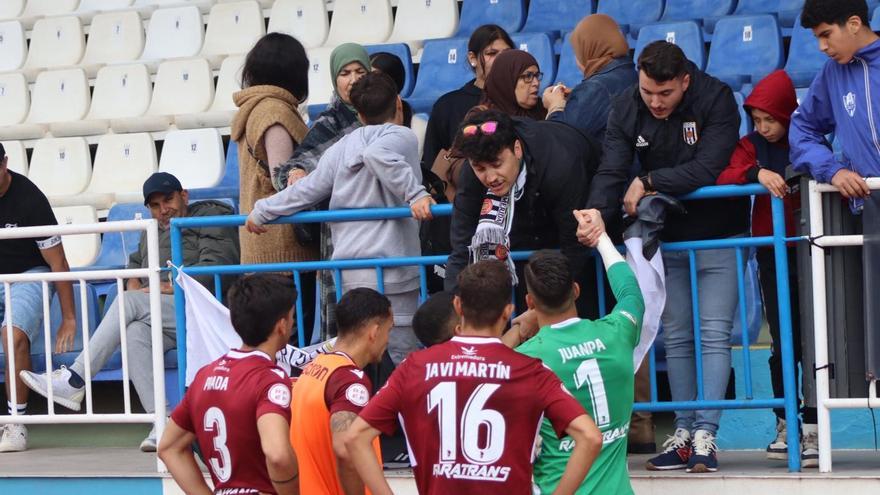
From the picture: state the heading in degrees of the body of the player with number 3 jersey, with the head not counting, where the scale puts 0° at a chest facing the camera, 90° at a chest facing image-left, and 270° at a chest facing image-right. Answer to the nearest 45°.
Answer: approximately 225°

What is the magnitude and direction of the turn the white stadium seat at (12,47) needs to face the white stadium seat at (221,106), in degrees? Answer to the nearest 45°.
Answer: approximately 45° to its left

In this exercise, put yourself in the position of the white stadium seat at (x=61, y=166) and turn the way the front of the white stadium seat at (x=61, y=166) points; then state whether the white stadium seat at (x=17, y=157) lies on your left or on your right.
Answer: on your right

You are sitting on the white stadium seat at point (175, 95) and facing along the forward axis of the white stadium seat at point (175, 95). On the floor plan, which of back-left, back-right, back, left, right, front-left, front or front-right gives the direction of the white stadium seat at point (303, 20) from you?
back-left

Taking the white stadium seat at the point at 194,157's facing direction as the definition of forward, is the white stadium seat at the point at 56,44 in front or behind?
behind

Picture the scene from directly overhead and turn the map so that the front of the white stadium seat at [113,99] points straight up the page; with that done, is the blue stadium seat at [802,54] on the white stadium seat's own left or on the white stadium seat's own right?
on the white stadium seat's own left

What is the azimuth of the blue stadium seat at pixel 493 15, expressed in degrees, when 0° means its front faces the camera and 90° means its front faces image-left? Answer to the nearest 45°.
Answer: approximately 0°
